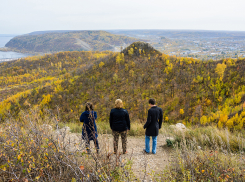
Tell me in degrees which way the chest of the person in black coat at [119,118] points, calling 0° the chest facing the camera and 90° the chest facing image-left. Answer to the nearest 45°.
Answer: approximately 180°
